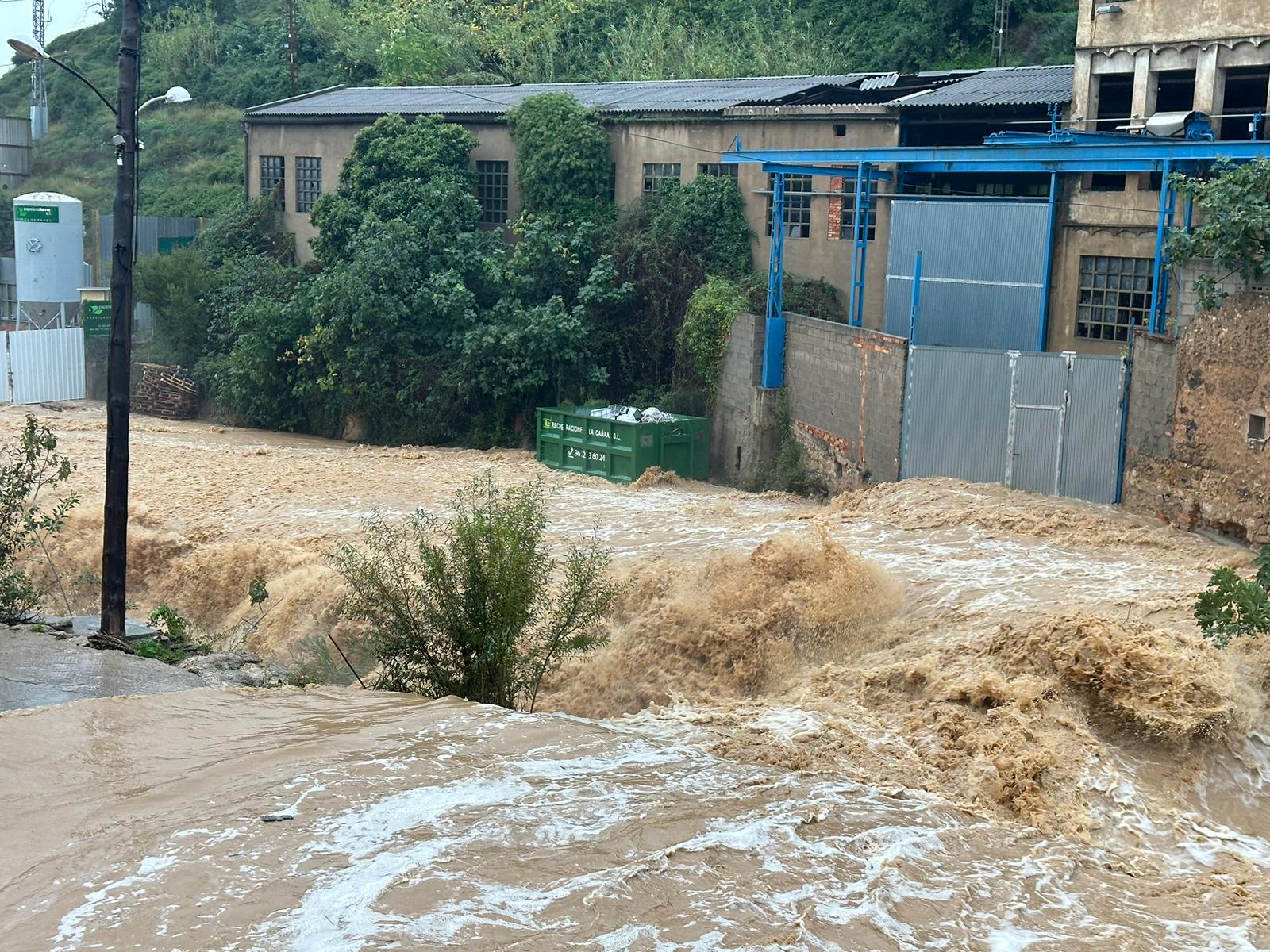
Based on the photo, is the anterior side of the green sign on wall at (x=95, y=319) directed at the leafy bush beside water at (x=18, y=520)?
yes

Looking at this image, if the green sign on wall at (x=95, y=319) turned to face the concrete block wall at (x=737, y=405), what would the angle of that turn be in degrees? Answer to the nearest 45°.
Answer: approximately 45° to its left

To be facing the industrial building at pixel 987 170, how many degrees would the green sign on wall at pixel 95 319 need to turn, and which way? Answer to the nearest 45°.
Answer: approximately 45° to its left

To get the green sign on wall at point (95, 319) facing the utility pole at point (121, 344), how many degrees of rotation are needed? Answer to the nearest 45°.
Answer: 0° — it already faces it

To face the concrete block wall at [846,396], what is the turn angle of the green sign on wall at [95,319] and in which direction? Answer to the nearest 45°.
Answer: approximately 45° to its left

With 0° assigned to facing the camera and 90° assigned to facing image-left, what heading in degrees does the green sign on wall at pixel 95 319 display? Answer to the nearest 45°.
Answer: approximately 0°

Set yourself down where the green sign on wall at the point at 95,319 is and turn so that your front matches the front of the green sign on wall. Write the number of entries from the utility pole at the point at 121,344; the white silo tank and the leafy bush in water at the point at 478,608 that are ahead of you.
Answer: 2
